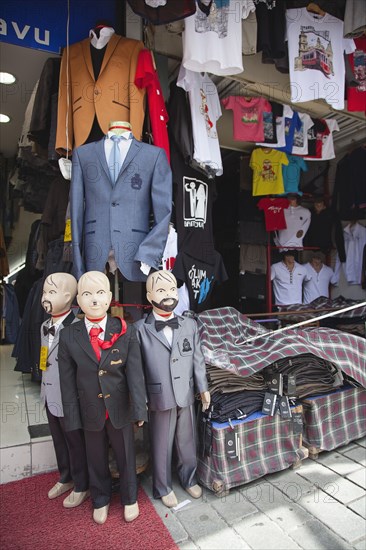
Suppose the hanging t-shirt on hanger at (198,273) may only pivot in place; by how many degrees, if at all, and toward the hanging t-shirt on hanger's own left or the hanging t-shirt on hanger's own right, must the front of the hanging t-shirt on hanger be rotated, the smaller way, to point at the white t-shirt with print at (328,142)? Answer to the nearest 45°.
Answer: approximately 135° to the hanging t-shirt on hanger's own left

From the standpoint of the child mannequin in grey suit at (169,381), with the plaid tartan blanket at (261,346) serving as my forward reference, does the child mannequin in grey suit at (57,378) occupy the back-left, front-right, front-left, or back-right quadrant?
back-left

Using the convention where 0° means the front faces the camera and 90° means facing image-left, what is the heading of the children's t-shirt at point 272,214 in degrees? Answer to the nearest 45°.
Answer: approximately 0°
